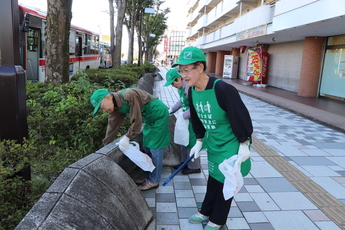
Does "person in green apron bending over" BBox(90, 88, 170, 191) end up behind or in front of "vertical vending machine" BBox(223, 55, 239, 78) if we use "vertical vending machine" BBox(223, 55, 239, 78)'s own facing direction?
in front

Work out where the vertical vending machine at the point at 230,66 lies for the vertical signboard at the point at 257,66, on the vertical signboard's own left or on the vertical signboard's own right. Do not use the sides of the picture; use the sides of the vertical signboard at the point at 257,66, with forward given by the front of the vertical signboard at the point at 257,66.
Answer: on the vertical signboard's own right

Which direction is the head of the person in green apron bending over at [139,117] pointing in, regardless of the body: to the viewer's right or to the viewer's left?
to the viewer's left

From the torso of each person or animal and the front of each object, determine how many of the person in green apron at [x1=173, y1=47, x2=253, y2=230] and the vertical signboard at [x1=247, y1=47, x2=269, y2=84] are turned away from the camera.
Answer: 0

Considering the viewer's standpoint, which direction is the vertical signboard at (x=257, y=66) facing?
facing the viewer and to the left of the viewer

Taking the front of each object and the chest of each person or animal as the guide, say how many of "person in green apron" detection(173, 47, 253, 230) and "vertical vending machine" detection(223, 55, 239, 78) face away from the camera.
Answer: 0

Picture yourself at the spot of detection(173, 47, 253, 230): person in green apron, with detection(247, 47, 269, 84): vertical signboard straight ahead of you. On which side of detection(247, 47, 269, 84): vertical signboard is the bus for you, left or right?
left

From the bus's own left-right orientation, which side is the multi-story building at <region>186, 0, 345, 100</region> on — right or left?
on its left

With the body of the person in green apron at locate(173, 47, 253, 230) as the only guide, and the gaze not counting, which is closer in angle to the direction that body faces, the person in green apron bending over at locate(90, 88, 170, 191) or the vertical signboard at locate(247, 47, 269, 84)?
the person in green apron bending over
